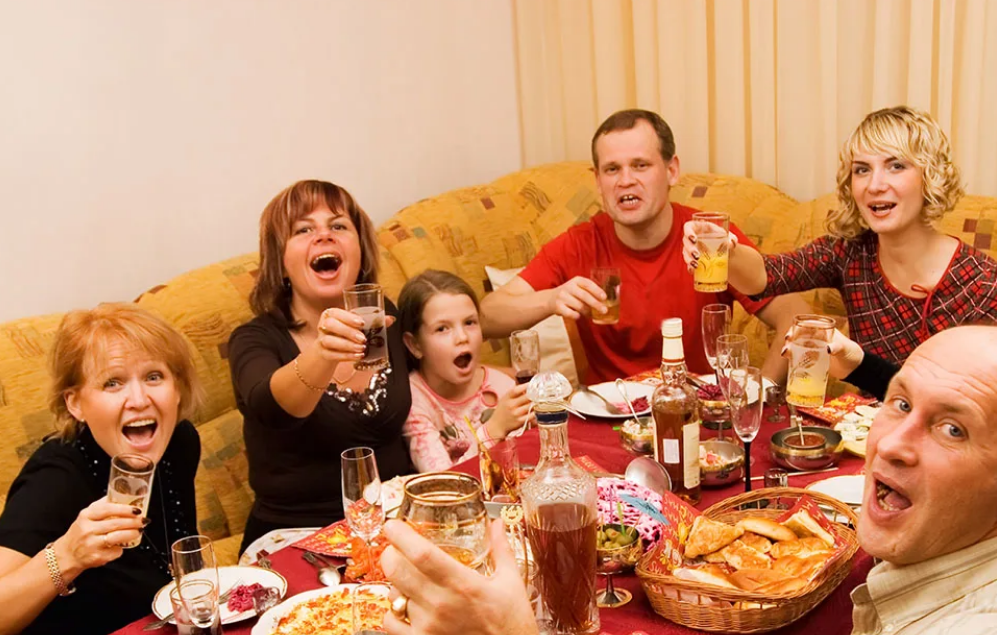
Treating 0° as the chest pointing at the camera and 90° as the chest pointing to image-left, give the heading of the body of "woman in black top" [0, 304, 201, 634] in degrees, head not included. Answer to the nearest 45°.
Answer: approximately 315°

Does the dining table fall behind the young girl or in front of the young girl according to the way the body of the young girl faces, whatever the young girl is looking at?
in front

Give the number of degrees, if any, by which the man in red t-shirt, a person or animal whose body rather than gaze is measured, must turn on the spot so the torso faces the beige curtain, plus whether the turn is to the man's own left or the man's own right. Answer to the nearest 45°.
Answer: approximately 135° to the man's own left

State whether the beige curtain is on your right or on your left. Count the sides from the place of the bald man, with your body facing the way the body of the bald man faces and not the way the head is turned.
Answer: on your right

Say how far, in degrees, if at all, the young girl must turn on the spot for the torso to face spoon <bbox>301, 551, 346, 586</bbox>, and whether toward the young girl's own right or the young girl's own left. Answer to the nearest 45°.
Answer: approximately 45° to the young girl's own right

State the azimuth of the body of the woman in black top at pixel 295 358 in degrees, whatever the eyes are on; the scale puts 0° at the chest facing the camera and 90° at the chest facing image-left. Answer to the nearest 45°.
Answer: approximately 315°

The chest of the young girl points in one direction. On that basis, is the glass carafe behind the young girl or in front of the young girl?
in front
